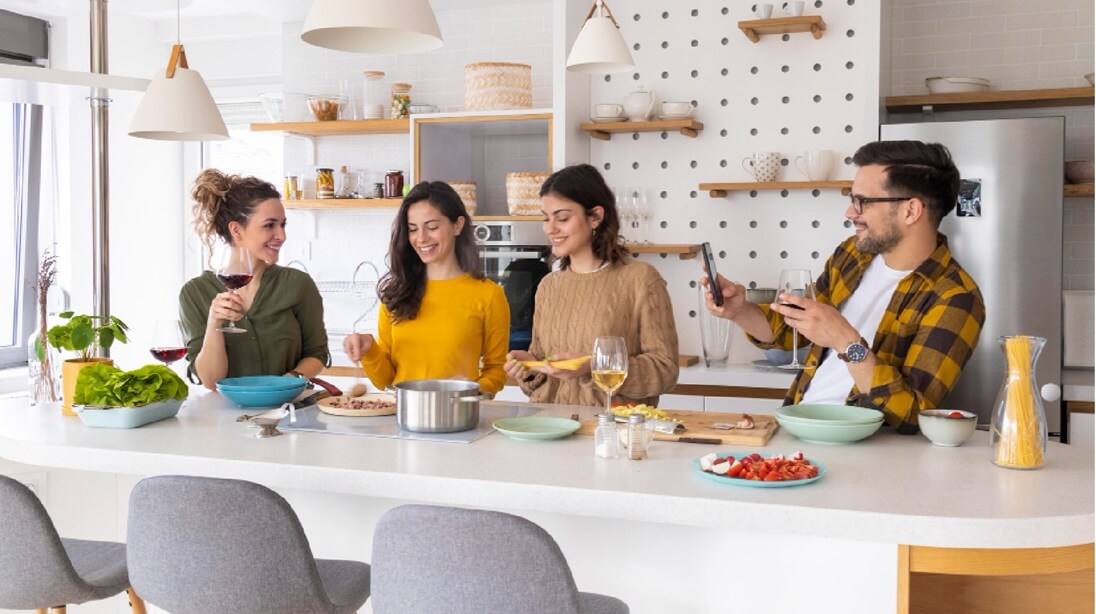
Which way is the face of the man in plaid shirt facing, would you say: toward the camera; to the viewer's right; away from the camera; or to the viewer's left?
to the viewer's left

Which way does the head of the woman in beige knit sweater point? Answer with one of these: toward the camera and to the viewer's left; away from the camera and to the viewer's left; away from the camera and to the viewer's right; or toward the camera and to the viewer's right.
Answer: toward the camera and to the viewer's left

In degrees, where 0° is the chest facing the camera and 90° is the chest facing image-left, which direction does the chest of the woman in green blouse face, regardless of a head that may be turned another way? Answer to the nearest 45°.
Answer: approximately 0°

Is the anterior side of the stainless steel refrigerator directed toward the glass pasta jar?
yes

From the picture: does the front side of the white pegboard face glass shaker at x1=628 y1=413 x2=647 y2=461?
yes

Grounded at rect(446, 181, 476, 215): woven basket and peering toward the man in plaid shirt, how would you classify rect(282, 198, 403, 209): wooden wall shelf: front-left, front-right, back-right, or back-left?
back-right

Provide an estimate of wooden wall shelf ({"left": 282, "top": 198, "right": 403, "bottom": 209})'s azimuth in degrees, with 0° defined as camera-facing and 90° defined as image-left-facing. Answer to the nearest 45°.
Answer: approximately 0°

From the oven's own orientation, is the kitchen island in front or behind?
in front

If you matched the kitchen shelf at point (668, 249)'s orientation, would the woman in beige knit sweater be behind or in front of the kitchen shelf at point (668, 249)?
in front

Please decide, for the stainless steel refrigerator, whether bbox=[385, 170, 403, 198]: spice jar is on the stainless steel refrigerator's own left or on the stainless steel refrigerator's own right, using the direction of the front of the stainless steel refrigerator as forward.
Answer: on the stainless steel refrigerator's own right
